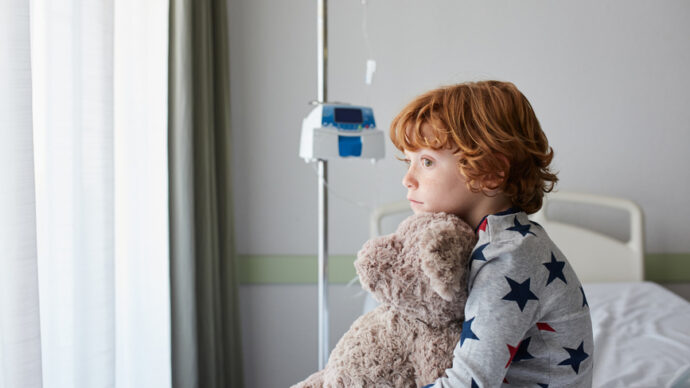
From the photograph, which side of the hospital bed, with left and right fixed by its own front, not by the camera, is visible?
front

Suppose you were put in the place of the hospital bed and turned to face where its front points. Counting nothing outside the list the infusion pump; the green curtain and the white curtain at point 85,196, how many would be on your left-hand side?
0

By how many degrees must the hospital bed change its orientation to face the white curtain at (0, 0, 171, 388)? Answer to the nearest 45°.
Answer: approximately 45° to its right

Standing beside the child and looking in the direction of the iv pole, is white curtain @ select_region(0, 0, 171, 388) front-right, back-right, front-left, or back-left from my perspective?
front-left

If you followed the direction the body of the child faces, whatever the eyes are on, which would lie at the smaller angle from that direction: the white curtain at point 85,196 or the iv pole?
the white curtain

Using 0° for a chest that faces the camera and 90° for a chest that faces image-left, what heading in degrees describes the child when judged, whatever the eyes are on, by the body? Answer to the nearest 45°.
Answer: approximately 90°

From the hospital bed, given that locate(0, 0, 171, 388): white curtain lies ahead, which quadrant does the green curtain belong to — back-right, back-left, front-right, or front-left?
front-right

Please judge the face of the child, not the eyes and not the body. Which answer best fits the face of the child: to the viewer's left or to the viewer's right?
to the viewer's left

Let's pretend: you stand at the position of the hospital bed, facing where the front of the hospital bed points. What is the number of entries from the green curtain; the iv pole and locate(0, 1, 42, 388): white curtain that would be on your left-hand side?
0
